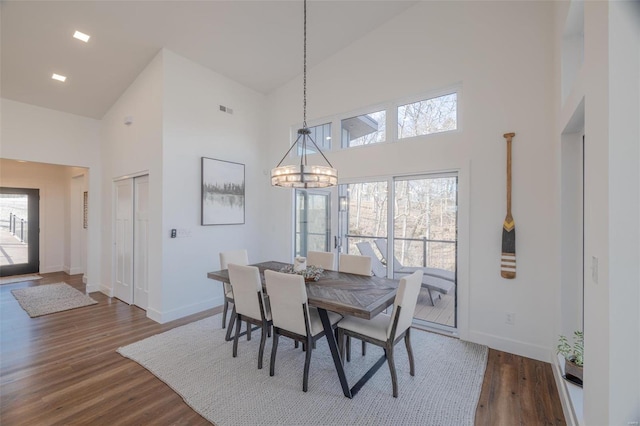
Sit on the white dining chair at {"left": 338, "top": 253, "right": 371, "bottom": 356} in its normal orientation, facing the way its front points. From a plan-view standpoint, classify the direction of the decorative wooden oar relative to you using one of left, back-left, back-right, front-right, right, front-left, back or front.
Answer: back-left

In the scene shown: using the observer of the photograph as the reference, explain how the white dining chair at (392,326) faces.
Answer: facing away from the viewer and to the left of the viewer

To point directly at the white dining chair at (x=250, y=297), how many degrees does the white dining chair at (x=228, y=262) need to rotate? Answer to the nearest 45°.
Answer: approximately 45° to its right

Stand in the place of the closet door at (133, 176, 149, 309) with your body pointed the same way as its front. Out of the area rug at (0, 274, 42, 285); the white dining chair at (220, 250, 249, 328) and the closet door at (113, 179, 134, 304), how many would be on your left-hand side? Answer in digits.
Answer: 1

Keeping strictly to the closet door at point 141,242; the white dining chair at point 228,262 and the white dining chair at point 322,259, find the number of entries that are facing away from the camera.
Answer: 0

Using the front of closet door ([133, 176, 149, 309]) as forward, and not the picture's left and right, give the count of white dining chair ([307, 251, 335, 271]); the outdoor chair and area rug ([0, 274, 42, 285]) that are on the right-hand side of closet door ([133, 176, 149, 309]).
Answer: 1

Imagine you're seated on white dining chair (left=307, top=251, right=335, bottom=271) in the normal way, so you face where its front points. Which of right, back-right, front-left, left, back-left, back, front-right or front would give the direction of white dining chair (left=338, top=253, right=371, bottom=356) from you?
left

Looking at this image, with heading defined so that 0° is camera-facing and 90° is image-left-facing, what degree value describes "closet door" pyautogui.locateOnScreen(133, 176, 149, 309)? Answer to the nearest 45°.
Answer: approximately 45°

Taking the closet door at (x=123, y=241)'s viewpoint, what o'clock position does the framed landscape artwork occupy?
The framed landscape artwork is roughly at 9 o'clock from the closet door.

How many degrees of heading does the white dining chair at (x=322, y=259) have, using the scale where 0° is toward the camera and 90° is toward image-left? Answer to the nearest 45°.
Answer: approximately 45°

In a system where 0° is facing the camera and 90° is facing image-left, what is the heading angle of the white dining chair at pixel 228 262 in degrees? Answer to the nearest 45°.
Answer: approximately 315°

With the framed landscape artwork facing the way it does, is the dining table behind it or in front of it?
in front

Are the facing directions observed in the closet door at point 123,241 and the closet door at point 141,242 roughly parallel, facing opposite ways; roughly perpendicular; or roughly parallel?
roughly parallel

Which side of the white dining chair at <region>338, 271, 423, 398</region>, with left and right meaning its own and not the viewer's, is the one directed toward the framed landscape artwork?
front

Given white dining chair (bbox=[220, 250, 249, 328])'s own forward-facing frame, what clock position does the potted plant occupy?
The potted plant is roughly at 12 o'clock from the white dining chair.

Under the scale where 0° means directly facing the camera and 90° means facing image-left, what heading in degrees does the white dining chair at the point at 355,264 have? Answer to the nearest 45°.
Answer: approximately 45°

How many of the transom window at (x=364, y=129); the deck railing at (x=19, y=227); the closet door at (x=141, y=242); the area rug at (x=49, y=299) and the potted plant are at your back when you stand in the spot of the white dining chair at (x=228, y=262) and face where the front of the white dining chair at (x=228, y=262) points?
3
